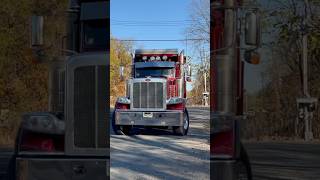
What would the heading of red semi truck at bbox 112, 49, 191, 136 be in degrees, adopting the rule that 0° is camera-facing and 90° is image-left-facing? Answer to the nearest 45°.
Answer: approximately 0°
